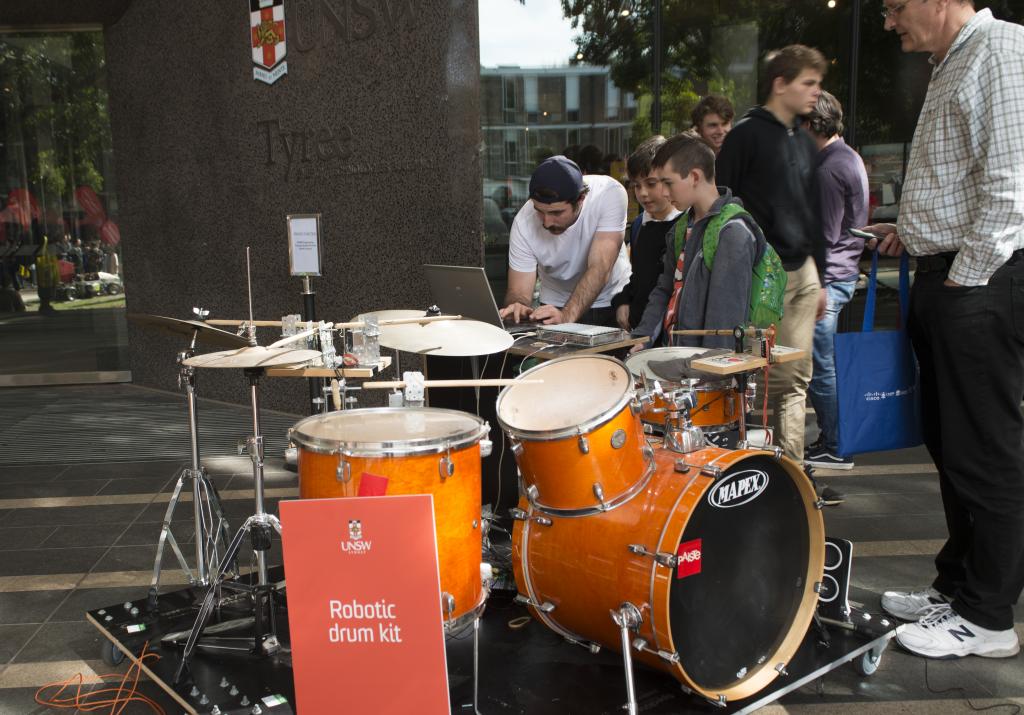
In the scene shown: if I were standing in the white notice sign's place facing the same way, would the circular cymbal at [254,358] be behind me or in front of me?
in front

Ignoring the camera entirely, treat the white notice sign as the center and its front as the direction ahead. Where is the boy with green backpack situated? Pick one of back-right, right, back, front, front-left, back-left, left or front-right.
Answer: front-left

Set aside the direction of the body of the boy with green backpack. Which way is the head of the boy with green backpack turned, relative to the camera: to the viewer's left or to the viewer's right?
to the viewer's left

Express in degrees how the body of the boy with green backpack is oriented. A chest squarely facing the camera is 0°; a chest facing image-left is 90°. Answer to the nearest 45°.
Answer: approximately 45°

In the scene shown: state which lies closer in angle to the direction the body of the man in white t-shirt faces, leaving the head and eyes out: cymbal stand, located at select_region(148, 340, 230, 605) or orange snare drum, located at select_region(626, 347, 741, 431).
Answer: the cymbal stand

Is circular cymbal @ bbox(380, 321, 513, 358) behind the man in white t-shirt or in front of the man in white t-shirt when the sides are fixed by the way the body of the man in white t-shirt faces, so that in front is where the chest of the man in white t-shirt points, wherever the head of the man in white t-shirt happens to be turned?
in front

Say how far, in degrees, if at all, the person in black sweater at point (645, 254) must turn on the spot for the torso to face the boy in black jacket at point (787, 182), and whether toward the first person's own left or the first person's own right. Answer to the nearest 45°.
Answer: approximately 135° to the first person's own left

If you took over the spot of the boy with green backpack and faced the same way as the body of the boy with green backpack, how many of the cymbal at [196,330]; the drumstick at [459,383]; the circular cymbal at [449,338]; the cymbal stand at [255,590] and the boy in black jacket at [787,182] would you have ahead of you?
4

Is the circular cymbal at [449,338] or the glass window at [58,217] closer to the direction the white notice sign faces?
the circular cymbal

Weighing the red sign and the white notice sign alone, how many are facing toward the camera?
2

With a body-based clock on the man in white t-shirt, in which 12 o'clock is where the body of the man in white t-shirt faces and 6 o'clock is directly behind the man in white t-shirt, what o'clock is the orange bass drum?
The orange bass drum is roughly at 10 o'clock from the man in white t-shirt.
